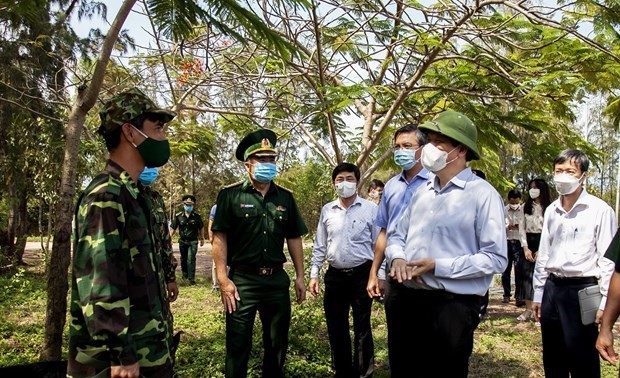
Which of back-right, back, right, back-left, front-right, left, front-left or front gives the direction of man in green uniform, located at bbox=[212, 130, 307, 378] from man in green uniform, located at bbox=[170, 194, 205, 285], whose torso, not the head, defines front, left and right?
front

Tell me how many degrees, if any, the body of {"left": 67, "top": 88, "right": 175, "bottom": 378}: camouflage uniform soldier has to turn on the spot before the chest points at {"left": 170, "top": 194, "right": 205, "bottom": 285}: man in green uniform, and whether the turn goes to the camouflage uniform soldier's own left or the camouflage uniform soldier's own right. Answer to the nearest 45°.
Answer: approximately 90° to the camouflage uniform soldier's own left

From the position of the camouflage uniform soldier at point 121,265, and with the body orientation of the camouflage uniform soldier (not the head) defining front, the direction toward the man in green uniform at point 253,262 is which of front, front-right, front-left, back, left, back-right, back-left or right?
front-left

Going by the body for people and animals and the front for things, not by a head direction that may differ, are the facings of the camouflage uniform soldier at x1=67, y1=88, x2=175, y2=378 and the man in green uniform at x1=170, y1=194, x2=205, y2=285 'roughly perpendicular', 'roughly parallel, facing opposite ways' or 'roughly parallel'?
roughly perpendicular

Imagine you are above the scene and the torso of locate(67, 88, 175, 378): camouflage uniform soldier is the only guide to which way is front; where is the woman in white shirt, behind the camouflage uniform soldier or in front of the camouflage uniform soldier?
in front

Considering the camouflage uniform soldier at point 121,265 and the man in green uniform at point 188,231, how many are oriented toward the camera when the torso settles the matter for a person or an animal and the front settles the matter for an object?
1

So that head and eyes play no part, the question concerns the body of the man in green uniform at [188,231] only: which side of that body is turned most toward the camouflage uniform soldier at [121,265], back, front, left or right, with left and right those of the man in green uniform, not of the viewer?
front

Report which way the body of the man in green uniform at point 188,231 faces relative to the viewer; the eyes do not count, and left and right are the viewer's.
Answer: facing the viewer

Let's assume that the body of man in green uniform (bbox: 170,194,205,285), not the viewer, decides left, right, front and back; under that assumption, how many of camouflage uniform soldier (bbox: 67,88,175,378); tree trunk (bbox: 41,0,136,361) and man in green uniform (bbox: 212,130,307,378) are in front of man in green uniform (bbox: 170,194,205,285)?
3

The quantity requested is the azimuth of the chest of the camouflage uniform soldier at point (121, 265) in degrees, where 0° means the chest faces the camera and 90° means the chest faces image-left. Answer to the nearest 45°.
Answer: approximately 270°

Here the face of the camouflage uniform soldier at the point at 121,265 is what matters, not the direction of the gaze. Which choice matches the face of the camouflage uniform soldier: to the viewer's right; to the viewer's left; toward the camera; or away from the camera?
to the viewer's right

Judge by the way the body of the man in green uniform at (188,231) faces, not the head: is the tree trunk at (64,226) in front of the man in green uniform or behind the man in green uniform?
in front

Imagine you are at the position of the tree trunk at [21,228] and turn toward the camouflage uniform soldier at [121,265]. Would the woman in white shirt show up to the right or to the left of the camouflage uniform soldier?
left

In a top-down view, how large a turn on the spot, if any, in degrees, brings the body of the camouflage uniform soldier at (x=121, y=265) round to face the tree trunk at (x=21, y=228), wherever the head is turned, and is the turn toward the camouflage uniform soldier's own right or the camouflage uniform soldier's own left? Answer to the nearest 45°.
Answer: approximately 90° to the camouflage uniform soldier's own left
